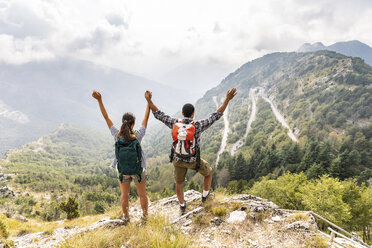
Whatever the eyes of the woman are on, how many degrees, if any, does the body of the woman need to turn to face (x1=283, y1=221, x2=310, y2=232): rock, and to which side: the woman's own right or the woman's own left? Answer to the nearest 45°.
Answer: approximately 90° to the woman's own right

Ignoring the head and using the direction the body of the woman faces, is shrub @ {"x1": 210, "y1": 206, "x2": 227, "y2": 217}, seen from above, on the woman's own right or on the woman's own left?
on the woman's own right

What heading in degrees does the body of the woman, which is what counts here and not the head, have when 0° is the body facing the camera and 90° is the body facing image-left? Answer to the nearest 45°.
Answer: approximately 180°
